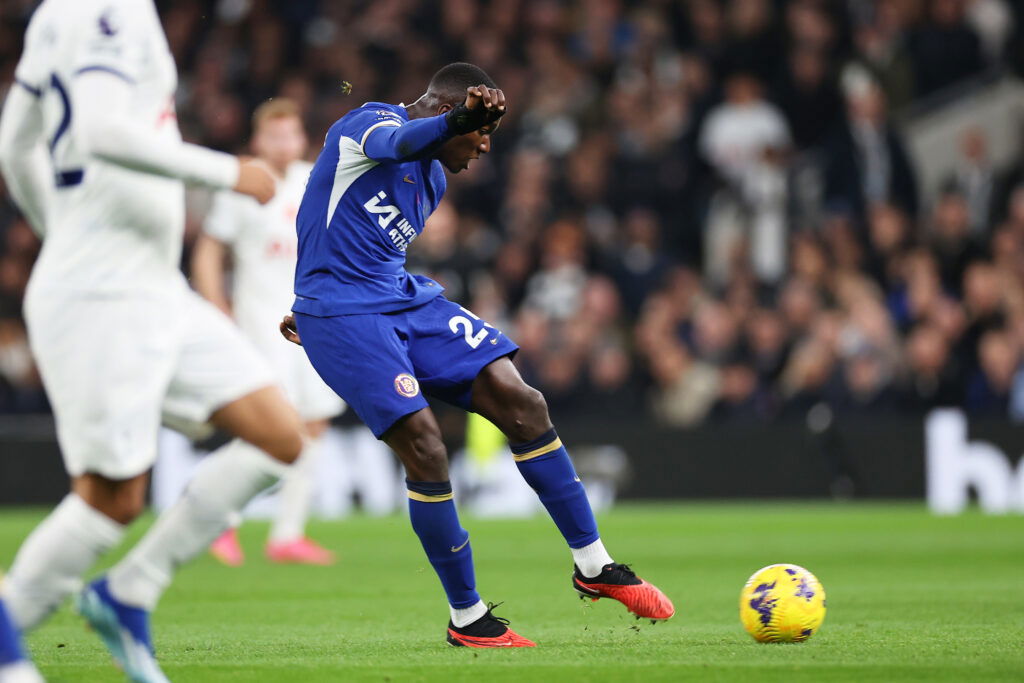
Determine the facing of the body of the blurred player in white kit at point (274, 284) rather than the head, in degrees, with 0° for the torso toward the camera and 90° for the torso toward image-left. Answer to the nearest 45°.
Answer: approximately 315°

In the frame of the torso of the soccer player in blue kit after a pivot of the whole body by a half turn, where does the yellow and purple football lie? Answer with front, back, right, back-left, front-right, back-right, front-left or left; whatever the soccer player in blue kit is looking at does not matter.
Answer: back-right

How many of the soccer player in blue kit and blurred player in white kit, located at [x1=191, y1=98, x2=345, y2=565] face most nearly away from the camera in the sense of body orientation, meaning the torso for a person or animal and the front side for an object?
0

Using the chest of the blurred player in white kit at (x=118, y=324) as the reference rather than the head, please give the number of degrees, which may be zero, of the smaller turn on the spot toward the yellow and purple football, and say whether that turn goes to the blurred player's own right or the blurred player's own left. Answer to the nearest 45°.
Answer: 0° — they already face it

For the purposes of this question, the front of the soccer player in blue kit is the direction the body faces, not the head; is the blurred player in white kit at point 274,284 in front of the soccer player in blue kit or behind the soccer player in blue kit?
behind

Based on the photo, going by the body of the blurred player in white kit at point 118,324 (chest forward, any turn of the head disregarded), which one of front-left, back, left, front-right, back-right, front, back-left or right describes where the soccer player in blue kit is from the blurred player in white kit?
front-left

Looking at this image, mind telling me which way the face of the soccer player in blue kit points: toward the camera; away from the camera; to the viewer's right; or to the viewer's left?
to the viewer's right

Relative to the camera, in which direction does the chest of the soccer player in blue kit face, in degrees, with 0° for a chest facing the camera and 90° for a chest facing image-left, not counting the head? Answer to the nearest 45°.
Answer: approximately 315°

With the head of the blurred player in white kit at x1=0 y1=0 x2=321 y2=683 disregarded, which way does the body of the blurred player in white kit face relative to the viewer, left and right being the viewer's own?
facing to the right of the viewer

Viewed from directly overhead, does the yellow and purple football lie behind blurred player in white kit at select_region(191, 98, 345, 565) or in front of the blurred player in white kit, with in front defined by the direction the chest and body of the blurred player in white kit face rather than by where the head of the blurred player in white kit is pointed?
in front

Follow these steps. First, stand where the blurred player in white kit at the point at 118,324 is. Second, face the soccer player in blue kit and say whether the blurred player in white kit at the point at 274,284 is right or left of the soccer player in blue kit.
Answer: left
